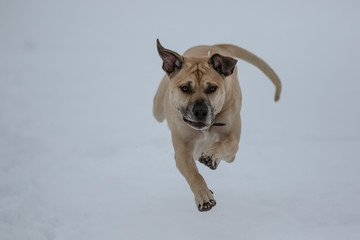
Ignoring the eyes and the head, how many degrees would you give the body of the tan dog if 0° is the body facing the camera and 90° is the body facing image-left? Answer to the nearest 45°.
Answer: approximately 0°
